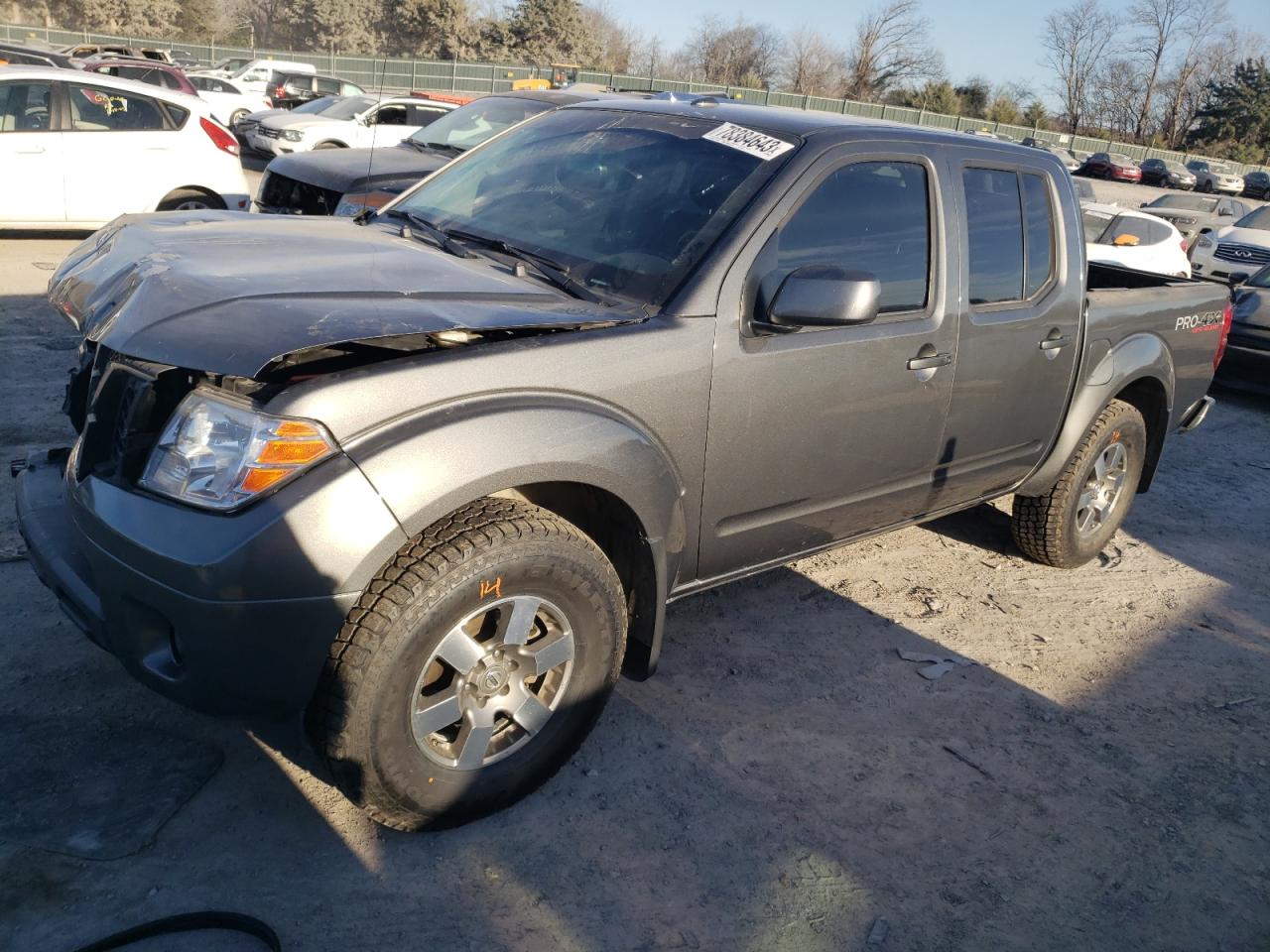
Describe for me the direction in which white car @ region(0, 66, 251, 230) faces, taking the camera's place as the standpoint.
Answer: facing to the left of the viewer

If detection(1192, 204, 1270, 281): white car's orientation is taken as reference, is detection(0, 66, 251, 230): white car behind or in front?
in front

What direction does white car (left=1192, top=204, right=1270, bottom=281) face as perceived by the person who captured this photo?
facing the viewer and to the left of the viewer

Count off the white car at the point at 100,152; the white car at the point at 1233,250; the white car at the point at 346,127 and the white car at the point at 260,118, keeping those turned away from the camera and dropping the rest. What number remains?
0

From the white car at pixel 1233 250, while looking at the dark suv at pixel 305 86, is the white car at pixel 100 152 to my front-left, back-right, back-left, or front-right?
front-left

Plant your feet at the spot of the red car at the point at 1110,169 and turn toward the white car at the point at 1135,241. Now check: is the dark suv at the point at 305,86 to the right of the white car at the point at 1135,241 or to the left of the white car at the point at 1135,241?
right

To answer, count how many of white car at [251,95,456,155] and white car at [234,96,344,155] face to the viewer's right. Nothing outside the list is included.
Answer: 0

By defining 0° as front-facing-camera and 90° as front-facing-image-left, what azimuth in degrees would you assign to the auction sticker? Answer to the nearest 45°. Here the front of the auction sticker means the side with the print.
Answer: approximately 45°

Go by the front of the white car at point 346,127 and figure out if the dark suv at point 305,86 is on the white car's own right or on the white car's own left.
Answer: on the white car's own right
